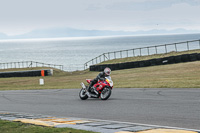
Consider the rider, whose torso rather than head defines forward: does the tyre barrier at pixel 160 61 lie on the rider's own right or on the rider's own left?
on the rider's own left

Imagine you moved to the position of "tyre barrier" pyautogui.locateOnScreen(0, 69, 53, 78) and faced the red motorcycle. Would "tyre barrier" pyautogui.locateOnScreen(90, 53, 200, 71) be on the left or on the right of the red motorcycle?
left

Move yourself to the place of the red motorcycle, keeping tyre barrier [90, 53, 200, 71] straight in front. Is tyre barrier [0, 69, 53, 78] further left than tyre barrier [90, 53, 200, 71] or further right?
left

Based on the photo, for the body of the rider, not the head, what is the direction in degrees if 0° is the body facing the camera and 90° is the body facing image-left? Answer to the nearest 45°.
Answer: approximately 270°
